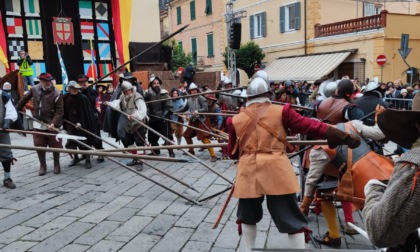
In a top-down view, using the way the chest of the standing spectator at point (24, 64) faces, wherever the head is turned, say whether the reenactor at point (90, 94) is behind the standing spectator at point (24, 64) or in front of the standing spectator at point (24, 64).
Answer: in front

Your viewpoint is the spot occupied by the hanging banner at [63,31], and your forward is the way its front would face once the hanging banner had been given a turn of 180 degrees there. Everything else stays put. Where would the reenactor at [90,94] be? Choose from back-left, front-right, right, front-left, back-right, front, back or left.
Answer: back

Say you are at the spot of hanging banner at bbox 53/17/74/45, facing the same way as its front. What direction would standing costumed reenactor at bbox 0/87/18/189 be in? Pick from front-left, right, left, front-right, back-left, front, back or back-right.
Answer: front

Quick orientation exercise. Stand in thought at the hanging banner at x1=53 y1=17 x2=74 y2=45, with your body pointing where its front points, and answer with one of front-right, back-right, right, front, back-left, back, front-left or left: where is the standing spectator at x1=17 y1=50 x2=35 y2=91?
front-right

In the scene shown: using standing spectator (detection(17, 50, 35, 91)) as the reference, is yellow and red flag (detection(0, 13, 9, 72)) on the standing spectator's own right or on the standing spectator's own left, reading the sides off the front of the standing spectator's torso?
on the standing spectator's own right

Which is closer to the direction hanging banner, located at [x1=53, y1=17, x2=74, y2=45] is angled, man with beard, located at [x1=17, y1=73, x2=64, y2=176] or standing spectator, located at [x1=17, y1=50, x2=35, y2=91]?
the man with beard

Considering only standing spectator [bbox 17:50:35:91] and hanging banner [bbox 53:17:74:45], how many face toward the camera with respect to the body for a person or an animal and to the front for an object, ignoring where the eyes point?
2

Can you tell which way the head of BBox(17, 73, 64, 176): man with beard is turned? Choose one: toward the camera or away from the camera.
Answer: toward the camera

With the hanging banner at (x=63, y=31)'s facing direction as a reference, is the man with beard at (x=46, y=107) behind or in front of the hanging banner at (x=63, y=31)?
in front

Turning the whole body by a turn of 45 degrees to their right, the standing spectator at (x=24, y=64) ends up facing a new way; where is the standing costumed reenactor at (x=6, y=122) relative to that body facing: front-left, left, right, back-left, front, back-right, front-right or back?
front-left

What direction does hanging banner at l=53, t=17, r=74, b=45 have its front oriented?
toward the camera

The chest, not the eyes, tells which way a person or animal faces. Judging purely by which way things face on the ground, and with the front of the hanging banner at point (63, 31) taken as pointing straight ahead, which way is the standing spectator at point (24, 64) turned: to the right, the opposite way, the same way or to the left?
the same way

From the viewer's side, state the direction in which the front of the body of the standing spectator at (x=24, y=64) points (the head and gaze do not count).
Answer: toward the camera

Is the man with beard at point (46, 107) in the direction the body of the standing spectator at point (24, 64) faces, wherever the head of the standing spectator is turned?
yes
